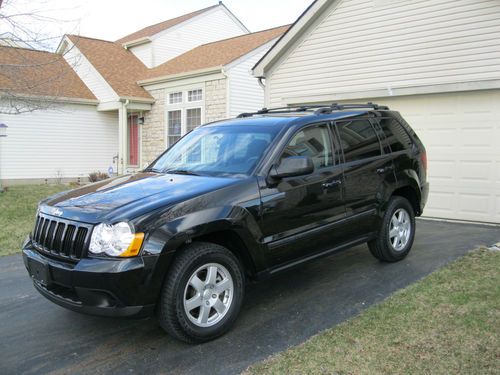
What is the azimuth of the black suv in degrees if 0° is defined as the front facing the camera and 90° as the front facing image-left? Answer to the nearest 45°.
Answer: approximately 45°

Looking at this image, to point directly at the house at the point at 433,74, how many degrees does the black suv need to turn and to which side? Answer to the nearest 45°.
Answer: approximately 180°

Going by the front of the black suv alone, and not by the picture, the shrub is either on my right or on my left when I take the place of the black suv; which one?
on my right

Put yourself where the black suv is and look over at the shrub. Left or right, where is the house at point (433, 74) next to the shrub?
right

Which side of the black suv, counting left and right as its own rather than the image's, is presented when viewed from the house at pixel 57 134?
right

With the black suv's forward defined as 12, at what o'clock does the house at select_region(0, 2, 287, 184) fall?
The house is roughly at 4 o'clock from the black suv.
